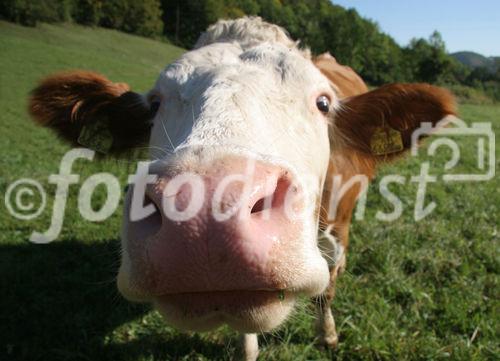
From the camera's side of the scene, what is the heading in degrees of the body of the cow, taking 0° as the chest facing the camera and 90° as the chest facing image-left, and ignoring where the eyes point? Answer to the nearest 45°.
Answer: approximately 0°
